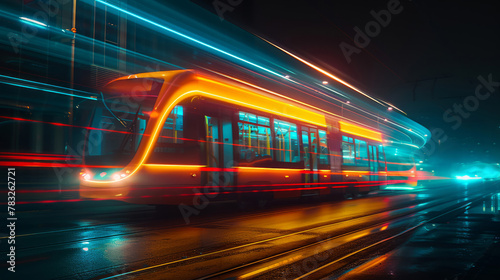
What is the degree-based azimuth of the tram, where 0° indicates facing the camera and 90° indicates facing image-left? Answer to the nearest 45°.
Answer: approximately 45°
